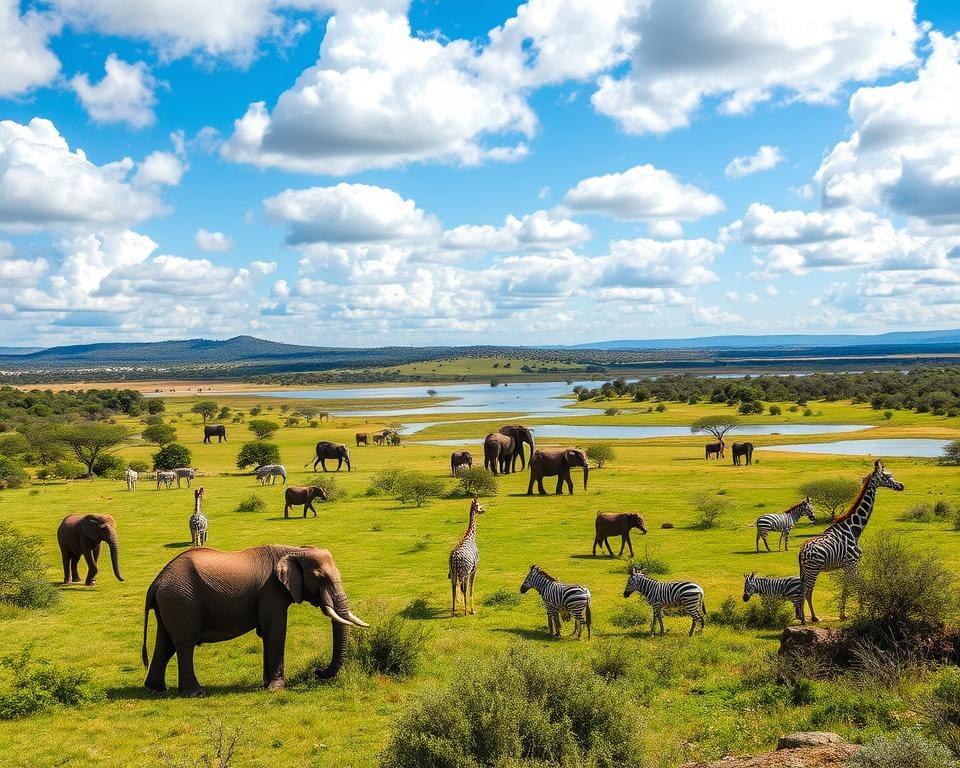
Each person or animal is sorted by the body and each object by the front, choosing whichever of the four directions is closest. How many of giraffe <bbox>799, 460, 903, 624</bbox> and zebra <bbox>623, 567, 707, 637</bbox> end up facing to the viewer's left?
1

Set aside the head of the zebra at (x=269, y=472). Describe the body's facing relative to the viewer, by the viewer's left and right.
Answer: facing to the left of the viewer

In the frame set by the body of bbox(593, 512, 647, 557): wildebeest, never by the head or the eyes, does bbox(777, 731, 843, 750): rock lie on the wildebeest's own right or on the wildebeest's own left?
on the wildebeest's own right

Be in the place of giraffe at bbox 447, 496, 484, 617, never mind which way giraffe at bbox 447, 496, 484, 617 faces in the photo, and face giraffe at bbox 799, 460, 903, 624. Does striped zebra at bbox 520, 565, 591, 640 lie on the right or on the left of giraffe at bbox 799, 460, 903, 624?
right

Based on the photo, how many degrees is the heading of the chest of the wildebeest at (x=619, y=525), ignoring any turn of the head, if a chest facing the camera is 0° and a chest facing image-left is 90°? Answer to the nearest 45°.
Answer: approximately 270°

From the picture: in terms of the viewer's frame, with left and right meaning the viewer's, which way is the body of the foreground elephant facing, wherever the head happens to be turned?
facing to the right of the viewer

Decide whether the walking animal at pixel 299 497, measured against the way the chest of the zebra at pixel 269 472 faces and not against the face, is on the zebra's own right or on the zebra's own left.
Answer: on the zebra's own left

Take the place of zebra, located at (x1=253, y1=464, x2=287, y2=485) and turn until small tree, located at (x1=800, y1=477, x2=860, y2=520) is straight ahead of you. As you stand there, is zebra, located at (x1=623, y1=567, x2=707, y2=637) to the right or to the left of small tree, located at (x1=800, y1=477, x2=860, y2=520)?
right

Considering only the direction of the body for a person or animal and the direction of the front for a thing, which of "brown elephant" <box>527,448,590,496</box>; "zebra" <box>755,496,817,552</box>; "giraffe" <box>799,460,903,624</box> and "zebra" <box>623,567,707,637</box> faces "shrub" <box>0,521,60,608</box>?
"zebra" <box>623,567,707,637</box>

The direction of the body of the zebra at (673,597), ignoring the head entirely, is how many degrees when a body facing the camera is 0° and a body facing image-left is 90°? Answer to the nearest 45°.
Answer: approximately 90°

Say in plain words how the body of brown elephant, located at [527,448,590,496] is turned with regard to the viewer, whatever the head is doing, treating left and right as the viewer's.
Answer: facing to the right of the viewer

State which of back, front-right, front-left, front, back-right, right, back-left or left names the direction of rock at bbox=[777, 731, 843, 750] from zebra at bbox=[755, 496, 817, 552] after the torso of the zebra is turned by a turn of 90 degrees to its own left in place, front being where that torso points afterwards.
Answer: back

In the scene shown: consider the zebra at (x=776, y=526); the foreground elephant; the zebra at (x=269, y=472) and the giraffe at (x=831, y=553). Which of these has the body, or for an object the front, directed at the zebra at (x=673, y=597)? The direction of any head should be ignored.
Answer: the foreground elephant

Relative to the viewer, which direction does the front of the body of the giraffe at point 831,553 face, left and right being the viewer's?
facing to the right of the viewer

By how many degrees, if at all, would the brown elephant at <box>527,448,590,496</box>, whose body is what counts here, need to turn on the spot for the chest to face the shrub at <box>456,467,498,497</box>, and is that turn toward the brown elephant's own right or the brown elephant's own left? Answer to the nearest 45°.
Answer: approximately 180°
